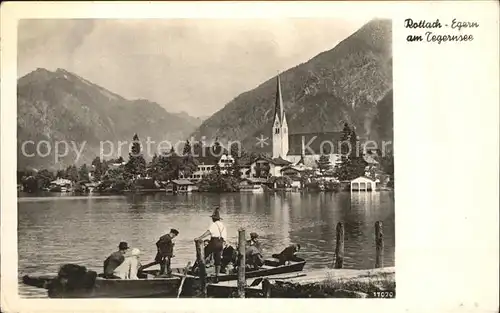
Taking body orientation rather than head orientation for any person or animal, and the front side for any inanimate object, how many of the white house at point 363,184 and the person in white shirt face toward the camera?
1

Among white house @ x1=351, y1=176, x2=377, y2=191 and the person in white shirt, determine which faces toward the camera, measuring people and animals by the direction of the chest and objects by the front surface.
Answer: the white house

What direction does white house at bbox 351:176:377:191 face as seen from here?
toward the camera
